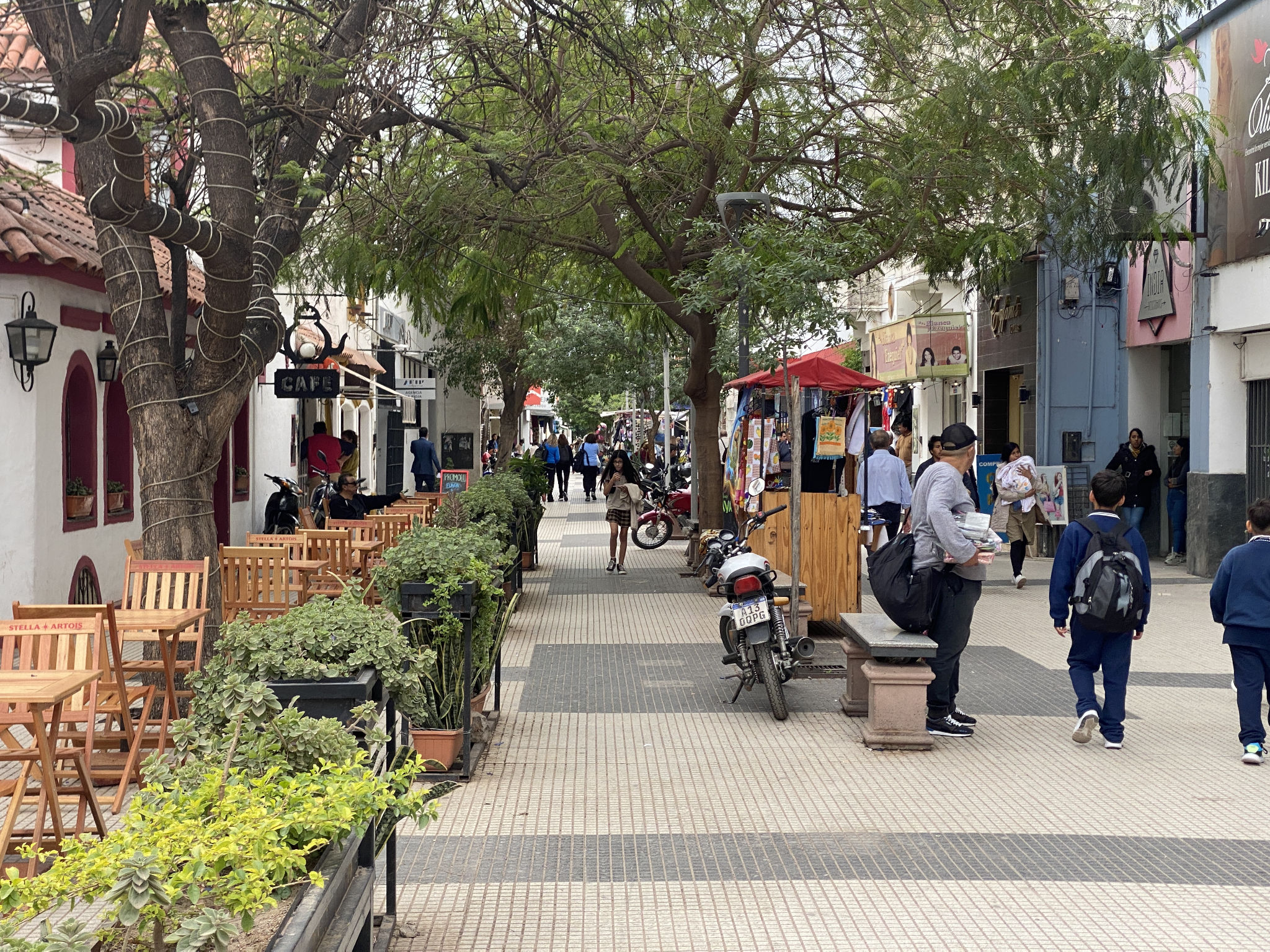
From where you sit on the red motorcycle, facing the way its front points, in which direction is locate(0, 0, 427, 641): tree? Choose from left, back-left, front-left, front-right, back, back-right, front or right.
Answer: front-left

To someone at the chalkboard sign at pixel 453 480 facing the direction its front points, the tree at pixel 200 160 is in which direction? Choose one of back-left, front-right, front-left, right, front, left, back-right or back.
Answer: front

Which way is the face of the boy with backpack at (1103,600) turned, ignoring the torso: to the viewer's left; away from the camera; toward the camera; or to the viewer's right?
away from the camera

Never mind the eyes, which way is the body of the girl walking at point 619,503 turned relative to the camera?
toward the camera

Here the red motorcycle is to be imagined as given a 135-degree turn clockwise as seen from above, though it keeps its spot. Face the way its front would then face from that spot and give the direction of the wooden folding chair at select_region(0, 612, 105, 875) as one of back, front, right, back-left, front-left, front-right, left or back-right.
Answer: back

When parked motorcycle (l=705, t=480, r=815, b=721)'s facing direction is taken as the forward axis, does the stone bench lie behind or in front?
behind

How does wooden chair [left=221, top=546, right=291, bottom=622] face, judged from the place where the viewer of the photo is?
facing away from the viewer

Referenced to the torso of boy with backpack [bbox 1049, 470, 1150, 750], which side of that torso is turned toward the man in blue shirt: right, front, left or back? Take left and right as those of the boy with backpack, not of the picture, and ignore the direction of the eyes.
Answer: front

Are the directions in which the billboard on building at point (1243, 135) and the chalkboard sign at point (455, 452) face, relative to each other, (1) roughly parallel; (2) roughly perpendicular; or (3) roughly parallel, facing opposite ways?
roughly perpendicular

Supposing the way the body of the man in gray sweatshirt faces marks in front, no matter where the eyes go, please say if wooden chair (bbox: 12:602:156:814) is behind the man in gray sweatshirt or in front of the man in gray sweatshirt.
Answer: behind

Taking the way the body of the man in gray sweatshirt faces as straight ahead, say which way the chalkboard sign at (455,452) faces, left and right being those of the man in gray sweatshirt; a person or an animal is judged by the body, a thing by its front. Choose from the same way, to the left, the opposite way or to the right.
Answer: to the right

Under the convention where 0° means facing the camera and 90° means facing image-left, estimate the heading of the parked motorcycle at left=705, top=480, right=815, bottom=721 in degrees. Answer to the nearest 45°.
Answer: approximately 135°

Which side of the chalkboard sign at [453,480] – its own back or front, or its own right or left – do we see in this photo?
front

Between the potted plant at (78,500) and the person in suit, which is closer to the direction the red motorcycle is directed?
the potted plant

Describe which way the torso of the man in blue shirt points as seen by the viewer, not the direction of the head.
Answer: away from the camera

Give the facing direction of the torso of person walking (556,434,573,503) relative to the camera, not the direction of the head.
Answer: away from the camera
